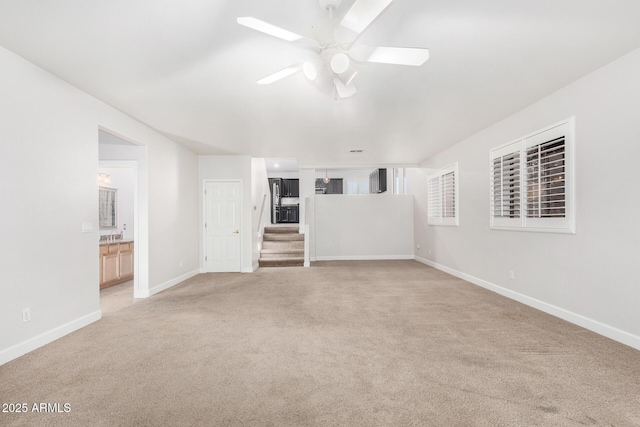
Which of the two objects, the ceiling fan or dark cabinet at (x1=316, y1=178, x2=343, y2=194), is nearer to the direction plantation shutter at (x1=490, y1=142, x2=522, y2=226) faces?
the ceiling fan

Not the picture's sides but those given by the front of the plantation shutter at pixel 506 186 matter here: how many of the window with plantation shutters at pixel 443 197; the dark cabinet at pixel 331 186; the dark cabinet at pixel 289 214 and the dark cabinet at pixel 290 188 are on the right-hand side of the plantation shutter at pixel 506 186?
4

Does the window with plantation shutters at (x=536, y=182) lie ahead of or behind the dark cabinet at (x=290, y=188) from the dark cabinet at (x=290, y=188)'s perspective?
ahead

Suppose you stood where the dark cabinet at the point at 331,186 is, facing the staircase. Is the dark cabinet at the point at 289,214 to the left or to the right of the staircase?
right

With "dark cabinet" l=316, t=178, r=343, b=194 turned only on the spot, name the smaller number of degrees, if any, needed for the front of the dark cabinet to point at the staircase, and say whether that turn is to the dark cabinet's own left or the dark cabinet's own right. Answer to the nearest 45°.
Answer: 0° — it already faces it

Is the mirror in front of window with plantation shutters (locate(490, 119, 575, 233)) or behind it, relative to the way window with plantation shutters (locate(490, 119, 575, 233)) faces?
in front

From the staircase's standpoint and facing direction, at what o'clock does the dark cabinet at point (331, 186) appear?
The dark cabinet is roughly at 7 o'clock from the staircase.

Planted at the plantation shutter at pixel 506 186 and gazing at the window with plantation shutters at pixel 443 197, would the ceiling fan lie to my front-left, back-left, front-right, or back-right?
back-left

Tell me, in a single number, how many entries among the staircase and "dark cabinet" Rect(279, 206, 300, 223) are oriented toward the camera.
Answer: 2

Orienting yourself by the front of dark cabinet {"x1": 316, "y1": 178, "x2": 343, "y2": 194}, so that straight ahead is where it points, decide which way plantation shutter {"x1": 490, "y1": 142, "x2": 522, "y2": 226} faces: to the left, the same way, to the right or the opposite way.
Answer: to the right

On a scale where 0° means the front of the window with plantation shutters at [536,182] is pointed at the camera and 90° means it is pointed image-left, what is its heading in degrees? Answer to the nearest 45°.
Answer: approximately 45°

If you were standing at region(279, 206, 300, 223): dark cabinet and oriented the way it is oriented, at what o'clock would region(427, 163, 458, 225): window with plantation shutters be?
The window with plantation shutters is roughly at 11 o'clock from the dark cabinet.

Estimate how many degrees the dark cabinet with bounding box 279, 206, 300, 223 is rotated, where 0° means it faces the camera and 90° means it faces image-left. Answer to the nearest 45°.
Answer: approximately 0°

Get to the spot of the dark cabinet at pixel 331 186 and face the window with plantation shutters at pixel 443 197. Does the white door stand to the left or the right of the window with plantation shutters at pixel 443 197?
right
